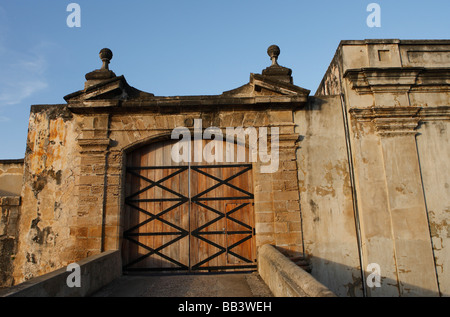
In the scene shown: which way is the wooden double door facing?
toward the camera

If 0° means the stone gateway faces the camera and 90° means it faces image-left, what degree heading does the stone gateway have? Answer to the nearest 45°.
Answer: approximately 0°
